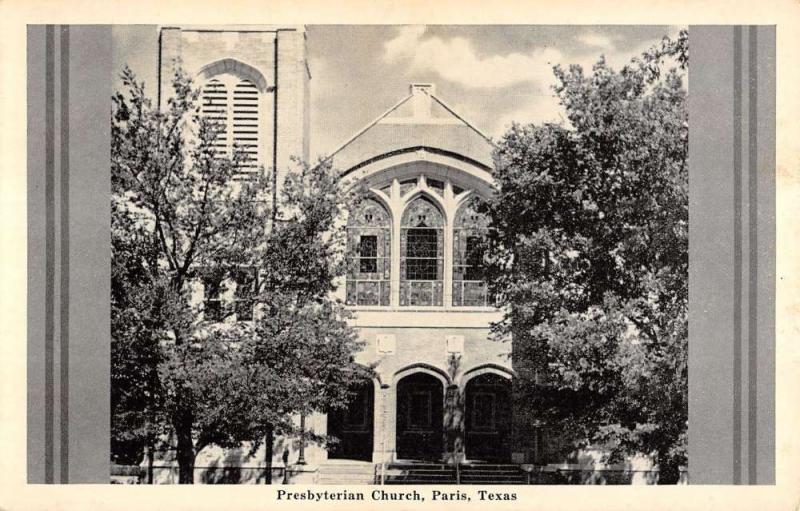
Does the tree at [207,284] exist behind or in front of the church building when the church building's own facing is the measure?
in front

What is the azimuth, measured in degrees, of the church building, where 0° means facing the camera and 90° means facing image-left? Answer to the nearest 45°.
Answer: approximately 0°
